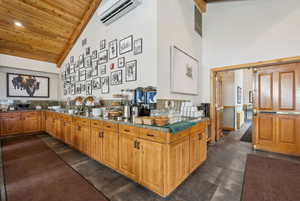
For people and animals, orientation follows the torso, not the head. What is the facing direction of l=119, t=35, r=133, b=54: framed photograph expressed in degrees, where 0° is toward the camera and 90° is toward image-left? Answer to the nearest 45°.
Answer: approximately 45°

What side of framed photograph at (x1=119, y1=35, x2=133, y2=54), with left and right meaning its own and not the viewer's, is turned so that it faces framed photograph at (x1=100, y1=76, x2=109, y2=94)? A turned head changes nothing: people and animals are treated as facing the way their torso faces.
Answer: right

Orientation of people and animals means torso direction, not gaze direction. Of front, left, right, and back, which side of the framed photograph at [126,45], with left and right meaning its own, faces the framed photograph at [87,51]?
right

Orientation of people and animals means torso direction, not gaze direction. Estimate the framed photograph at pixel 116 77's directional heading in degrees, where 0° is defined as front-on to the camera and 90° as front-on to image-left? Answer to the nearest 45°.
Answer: approximately 45°

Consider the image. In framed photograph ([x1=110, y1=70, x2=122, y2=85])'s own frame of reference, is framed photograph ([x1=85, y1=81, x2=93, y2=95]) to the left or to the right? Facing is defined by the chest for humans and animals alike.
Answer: on its right

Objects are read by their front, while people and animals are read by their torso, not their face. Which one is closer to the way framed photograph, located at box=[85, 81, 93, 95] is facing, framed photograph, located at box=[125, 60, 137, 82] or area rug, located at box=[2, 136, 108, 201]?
the area rug

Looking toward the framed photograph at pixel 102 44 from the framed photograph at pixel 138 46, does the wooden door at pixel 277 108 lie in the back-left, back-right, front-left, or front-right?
back-right

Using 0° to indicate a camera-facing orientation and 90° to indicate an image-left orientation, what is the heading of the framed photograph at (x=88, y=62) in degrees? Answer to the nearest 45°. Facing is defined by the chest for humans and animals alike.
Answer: approximately 45°

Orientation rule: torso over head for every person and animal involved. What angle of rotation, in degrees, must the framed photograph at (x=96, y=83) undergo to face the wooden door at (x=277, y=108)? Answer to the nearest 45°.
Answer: approximately 90° to its left

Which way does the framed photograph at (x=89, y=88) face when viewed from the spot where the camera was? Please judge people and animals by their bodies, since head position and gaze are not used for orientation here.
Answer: facing the viewer and to the left of the viewer

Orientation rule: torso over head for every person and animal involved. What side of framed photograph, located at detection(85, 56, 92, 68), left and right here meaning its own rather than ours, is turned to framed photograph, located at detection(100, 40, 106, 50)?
left

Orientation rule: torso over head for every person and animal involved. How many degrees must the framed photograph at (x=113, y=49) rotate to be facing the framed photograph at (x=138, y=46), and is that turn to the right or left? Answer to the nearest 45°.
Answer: approximately 90° to its left

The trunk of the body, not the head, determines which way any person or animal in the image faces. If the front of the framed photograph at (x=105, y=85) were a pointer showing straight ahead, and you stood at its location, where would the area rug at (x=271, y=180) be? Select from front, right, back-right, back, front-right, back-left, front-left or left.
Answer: left

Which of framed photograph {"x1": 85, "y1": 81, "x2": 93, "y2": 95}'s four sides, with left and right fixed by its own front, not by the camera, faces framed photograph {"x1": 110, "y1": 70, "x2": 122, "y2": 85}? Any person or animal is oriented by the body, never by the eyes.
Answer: left
